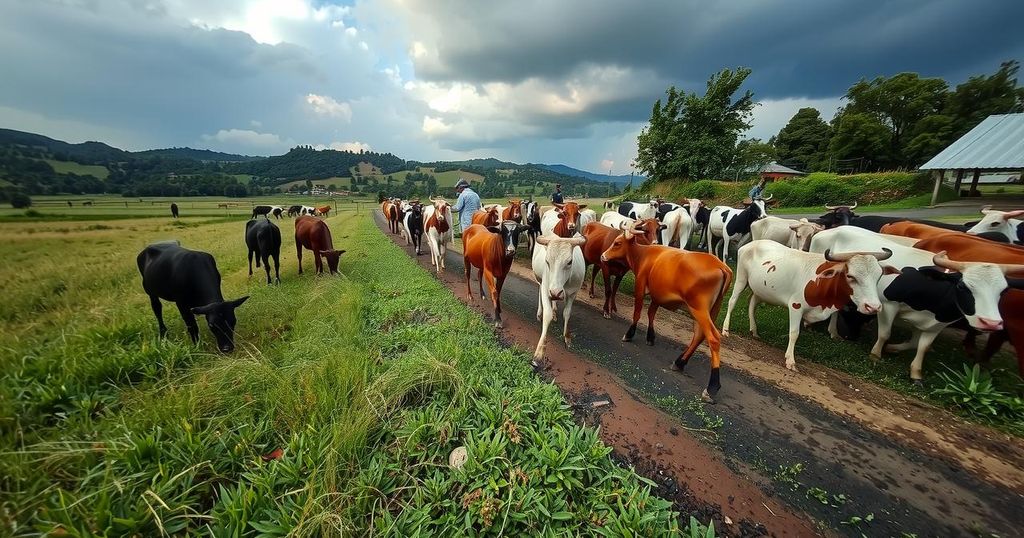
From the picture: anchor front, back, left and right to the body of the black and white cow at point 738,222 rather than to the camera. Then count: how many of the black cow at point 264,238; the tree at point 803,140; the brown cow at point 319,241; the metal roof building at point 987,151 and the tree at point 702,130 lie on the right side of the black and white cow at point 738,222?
2

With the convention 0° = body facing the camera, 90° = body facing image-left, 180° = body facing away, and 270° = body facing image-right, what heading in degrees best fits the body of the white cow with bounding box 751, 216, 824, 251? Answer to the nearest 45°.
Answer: approximately 315°

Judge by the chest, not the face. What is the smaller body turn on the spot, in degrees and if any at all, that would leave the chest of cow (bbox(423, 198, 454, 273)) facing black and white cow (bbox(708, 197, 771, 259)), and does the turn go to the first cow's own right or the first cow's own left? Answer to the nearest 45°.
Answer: approximately 90° to the first cow's own left

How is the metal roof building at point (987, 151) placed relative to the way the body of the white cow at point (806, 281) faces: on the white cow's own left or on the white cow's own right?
on the white cow's own left

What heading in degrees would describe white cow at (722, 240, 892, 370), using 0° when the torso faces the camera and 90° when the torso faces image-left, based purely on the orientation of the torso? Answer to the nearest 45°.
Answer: approximately 315°
